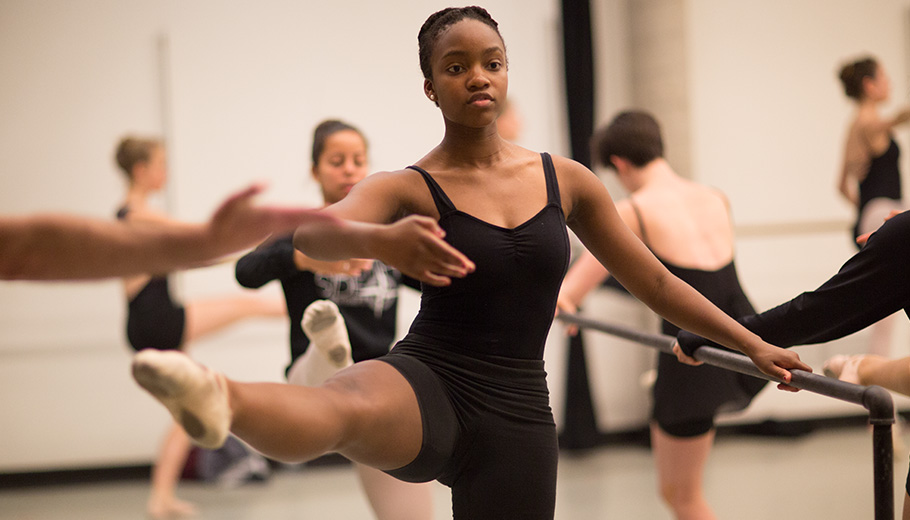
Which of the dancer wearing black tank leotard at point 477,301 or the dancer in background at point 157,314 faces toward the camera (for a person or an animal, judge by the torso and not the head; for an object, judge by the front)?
the dancer wearing black tank leotard

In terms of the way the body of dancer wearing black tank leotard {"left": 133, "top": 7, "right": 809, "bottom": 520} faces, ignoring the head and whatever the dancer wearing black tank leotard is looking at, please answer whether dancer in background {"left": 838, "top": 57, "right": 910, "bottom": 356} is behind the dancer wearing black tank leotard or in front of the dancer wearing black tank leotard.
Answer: behind

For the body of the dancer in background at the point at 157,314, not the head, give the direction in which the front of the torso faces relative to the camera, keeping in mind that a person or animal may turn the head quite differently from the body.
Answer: to the viewer's right

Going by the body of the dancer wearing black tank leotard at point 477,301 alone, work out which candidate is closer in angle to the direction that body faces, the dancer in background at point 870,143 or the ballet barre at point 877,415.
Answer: the ballet barre

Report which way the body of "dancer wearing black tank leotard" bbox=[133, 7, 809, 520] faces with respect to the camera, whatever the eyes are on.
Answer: toward the camera

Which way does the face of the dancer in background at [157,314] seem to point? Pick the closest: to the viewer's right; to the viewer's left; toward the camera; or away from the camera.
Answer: to the viewer's right

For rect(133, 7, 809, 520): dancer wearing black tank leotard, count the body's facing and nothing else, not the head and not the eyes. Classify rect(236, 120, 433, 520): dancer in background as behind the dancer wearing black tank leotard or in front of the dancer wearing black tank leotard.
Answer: behind

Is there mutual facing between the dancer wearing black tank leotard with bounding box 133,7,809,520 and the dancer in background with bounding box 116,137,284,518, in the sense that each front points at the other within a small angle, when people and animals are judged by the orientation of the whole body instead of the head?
no

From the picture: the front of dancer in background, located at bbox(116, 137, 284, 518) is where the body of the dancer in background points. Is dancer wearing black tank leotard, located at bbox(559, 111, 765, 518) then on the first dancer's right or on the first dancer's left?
on the first dancer's right

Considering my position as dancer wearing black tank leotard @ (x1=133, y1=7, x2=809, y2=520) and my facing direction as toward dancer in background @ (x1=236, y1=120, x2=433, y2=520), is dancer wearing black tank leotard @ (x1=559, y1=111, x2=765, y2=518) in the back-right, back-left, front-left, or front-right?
front-right

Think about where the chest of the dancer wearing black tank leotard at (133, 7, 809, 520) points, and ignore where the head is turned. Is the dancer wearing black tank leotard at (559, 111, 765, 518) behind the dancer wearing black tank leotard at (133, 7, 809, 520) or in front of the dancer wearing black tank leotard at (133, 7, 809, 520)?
behind

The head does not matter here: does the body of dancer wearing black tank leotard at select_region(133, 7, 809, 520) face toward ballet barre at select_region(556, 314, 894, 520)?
no
